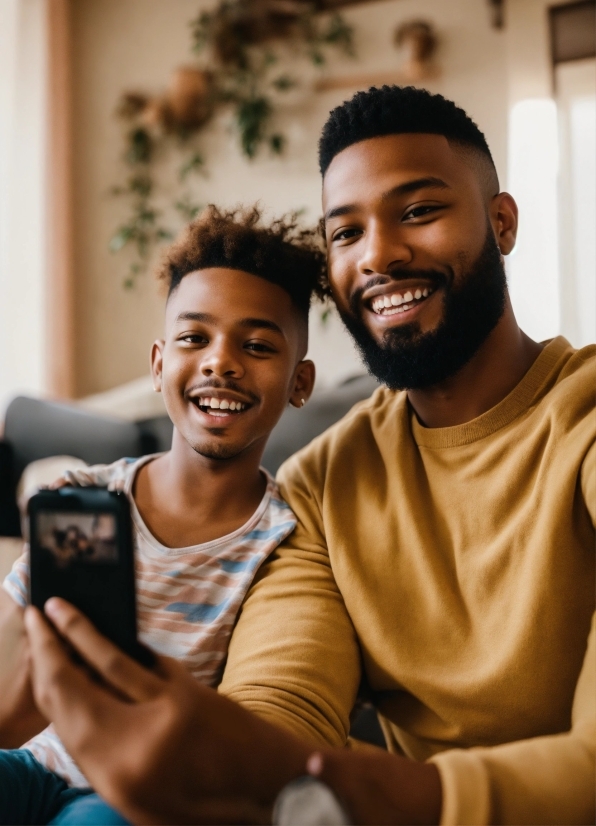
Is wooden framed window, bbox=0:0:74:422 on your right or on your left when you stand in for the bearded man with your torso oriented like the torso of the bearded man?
on your right

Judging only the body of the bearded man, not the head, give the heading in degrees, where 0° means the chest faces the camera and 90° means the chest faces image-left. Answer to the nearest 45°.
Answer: approximately 45°

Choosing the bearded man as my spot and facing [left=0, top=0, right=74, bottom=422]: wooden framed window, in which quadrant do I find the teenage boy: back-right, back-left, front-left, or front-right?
front-left

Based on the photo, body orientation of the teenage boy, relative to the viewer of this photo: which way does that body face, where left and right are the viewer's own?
facing the viewer

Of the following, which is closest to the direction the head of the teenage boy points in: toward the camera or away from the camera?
toward the camera

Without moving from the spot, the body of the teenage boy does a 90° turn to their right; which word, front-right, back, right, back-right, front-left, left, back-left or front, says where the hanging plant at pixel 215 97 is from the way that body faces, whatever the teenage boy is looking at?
right
